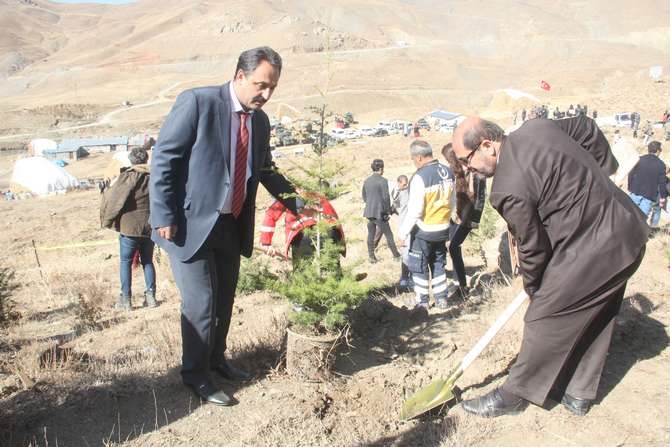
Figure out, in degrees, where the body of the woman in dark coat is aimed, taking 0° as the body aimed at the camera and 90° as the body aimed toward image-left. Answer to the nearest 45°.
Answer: approximately 90°

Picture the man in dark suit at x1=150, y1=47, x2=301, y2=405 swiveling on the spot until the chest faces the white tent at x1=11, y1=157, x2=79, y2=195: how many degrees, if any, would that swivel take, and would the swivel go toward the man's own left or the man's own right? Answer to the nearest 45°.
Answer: approximately 135° to the man's own left

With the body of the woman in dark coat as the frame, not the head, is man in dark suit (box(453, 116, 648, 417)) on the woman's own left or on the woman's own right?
on the woman's own left

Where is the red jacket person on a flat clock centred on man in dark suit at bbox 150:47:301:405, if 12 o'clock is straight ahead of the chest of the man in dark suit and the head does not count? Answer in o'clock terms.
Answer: The red jacket person is roughly at 9 o'clock from the man in dark suit.

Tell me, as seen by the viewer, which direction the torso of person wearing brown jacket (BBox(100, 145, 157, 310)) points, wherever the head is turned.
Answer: away from the camera

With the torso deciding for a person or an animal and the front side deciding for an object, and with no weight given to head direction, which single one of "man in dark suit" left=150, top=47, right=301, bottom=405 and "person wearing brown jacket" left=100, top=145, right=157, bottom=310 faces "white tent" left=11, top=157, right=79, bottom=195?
the person wearing brown jacket

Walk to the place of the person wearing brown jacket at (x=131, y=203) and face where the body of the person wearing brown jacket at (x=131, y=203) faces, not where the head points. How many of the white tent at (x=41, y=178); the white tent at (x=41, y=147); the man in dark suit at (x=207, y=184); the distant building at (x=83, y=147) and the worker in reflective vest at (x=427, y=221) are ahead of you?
3
